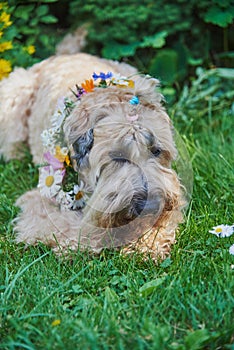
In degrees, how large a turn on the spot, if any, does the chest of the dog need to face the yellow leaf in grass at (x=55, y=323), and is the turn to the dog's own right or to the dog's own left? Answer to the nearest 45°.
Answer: approximately 45° to the dog's own right

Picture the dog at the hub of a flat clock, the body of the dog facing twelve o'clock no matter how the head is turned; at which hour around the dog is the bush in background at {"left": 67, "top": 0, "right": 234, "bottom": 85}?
The bush in background is roughly at 8 o'clock from the dog.

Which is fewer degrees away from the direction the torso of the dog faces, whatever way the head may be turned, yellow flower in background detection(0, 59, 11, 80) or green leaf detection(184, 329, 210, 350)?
the green leaf

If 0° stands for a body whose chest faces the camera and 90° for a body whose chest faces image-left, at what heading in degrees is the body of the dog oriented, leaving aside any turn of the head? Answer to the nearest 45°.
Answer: approximately 315°

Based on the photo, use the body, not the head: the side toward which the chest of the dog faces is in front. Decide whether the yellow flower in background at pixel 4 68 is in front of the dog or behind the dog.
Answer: behind
